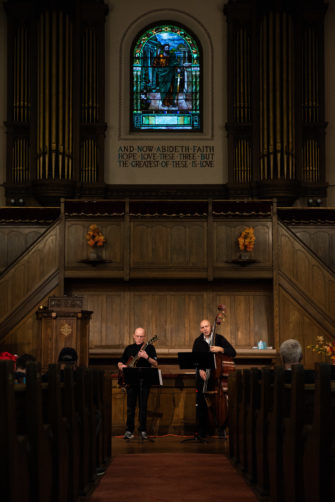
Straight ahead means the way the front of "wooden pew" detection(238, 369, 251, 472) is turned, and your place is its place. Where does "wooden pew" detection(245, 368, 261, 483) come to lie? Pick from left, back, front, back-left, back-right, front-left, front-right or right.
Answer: back

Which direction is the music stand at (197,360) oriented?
away from the camera

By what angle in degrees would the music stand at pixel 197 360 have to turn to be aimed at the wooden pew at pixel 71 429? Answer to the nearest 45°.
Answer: approximately 180°

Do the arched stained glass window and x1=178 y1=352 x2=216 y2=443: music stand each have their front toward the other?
yes

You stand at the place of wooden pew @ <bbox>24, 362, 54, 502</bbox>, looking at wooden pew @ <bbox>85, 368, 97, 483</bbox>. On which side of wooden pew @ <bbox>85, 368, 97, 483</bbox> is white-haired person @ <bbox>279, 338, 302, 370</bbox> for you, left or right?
right

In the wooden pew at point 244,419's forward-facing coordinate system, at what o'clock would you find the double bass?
The double bass is roughly at 12 o'clock from the wooden pew.

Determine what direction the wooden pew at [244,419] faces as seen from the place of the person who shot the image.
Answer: facing away from the viewer

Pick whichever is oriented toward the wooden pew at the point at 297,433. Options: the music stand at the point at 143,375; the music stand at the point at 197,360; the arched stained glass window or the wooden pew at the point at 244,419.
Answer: the arched stained glass window

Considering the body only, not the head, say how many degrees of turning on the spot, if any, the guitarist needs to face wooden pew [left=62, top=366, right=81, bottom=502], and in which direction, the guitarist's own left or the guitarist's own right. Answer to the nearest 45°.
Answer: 0° — they already face it

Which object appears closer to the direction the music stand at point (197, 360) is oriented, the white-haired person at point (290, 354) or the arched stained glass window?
the arched stained glass window

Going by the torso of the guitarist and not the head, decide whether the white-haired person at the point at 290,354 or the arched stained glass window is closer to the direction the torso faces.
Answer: the white-haired person

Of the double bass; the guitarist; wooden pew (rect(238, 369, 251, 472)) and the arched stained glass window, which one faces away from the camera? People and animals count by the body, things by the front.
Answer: the wooden pew

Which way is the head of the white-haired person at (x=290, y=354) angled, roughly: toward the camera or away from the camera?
away from the camera

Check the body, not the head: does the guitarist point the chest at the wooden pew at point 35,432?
yes

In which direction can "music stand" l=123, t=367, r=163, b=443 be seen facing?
away from the camera

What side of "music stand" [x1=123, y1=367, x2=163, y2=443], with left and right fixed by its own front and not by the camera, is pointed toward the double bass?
right
